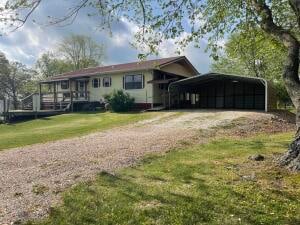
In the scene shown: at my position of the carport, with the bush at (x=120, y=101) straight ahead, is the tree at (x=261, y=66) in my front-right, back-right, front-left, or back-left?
back-right

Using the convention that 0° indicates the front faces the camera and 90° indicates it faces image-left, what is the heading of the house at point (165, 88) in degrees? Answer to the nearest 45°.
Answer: approximately 45°
